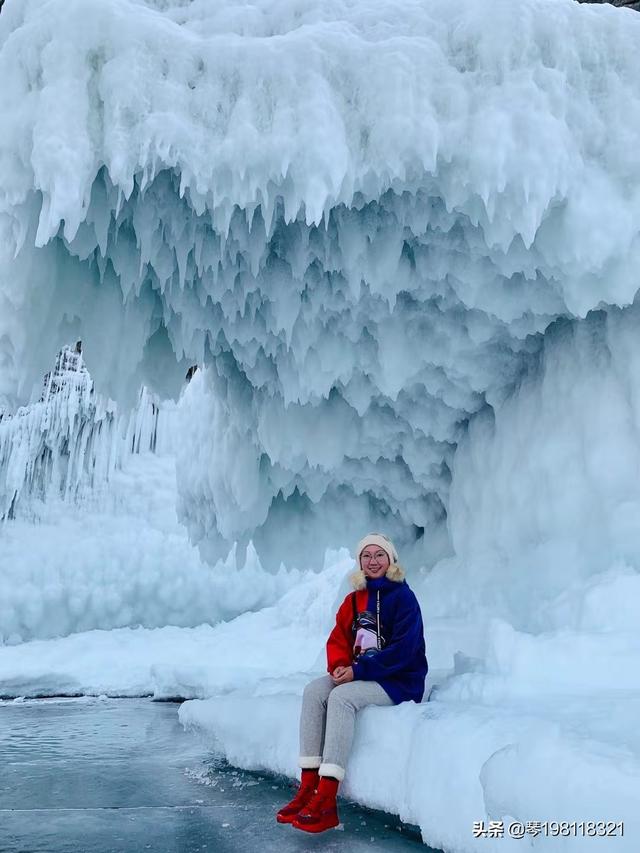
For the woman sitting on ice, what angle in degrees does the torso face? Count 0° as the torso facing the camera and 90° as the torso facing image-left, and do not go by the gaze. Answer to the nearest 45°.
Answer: approximately 45°
